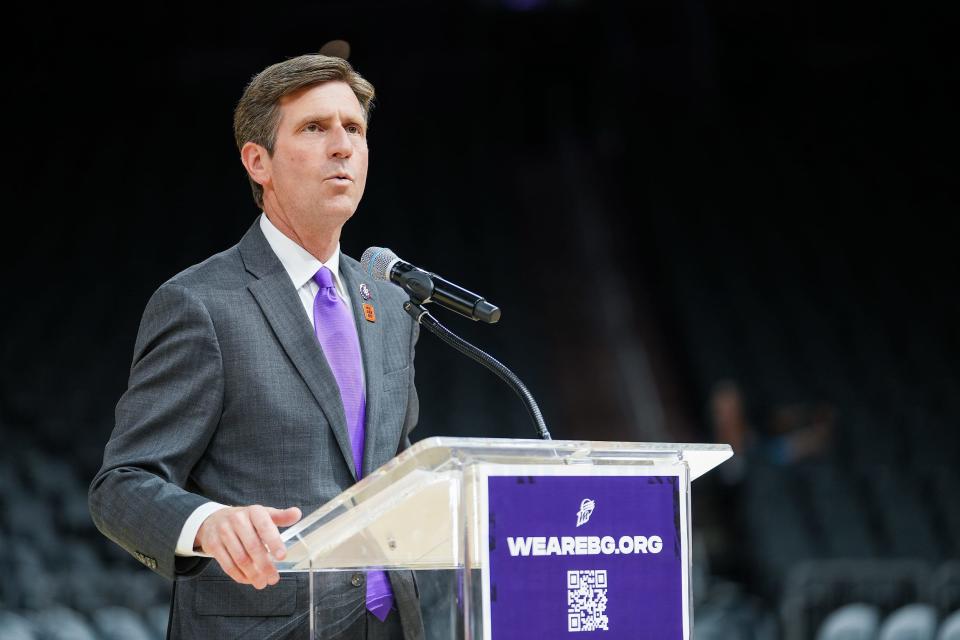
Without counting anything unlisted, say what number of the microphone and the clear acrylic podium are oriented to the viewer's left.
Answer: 1

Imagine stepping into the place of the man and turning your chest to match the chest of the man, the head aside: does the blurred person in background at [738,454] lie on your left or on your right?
on your left

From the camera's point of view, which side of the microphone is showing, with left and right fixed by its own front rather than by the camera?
left

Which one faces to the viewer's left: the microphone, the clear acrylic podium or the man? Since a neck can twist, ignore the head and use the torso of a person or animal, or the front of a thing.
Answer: the microphone

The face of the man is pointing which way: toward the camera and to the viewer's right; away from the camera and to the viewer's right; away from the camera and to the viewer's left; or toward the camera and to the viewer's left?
toward the camera and to the viewer's right

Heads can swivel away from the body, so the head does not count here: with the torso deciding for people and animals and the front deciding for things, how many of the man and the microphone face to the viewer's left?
1

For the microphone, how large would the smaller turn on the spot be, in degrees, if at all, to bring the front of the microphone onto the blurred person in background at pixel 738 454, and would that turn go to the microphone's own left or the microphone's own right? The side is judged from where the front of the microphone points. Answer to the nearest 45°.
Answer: approximately 90° to the microphone's own right

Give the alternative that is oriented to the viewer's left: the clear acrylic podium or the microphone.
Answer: the microphone
